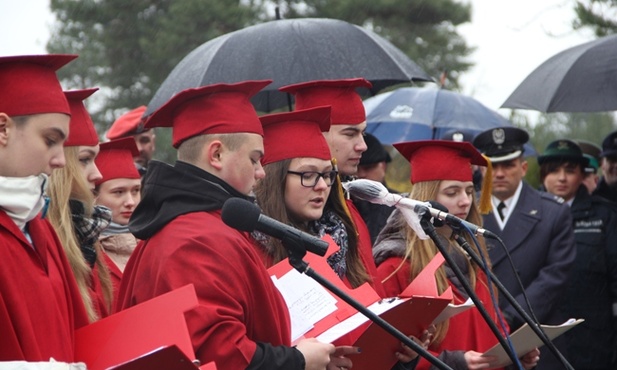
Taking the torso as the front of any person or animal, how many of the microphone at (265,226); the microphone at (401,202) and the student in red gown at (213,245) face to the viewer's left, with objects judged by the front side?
2

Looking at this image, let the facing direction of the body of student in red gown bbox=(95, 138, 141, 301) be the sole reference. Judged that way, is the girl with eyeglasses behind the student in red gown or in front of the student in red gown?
in front

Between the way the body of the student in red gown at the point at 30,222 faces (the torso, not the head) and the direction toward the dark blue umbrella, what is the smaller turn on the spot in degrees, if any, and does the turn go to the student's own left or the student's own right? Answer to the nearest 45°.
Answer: approximately 90° to the student's own left

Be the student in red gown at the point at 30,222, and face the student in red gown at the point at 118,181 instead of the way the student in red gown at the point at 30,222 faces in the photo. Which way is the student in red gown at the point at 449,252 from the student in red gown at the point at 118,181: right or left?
right

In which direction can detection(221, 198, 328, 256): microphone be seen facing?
to the viewer's left

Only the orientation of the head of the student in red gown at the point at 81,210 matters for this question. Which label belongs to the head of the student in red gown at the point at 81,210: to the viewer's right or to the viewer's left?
to the viewer's right

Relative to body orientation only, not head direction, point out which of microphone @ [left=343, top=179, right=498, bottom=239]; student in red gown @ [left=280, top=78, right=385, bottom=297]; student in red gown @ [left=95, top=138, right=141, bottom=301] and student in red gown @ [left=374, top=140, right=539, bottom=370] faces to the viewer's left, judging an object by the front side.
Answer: the microphone

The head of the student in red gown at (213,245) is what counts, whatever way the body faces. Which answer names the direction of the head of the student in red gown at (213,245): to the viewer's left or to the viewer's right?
to the viewer's right
